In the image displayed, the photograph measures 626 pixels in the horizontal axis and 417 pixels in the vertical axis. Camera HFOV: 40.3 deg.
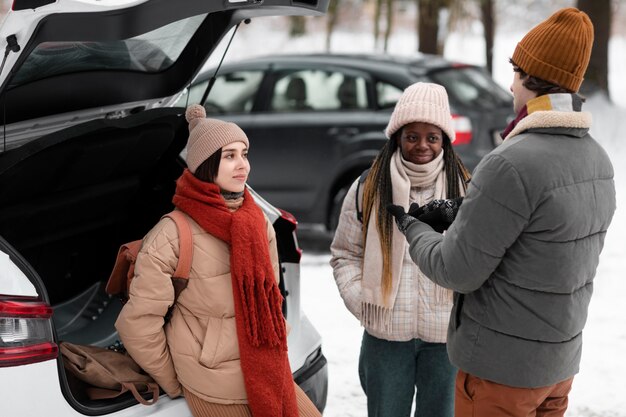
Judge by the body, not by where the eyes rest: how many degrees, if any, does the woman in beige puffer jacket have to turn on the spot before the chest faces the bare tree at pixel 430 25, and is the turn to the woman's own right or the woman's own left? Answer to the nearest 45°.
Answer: approximately 135° to the woman's own left

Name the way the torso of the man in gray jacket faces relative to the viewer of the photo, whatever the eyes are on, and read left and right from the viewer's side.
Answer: facing away from the viewer and to the left of the viewer

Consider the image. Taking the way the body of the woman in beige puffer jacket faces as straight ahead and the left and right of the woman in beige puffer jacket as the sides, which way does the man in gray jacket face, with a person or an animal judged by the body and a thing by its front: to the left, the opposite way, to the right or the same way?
the opposite way

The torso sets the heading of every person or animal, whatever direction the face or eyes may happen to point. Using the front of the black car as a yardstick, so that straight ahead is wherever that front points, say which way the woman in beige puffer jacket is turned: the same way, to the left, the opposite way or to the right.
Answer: the opposite way

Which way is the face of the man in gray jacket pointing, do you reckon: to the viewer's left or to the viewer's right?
to the viewer's left

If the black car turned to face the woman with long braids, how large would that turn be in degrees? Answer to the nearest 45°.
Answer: approximately 135° to its left

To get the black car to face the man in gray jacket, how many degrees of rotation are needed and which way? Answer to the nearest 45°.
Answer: approximately 135° to its left

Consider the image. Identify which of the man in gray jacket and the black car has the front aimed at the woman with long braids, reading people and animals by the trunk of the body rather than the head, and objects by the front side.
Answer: the man in gray jacket

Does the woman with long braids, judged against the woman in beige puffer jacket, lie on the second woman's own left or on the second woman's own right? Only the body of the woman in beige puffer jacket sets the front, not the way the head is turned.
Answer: on the second woman's own left

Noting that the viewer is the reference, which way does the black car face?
facing away from the viewer and to the left of the viewer
